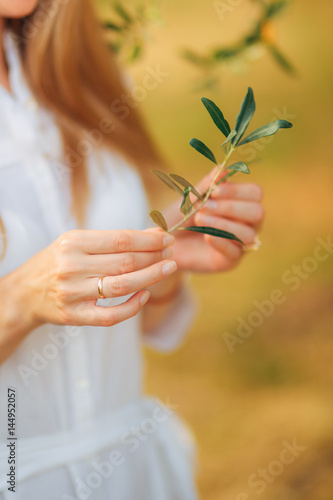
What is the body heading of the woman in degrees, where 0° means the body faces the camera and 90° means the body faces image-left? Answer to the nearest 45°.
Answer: approximately 315°
